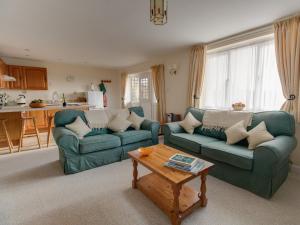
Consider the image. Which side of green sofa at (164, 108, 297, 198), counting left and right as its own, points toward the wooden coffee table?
front

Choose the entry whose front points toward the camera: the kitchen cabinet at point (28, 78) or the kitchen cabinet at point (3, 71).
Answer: the kitchen cabinet at point (28, 78)

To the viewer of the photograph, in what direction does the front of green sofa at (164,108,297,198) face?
facing the viewer and to the left of the viewer

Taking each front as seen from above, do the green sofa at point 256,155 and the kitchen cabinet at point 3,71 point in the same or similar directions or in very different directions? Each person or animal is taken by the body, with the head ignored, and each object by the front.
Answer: very different directions

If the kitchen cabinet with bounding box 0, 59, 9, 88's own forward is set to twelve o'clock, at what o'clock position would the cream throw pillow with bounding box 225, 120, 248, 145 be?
The cream throw pillow is roughly at 2 o'clock from the kitchen cabinet.

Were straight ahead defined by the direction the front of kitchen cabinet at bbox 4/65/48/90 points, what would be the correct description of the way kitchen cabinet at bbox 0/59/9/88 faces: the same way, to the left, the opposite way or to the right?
to the left

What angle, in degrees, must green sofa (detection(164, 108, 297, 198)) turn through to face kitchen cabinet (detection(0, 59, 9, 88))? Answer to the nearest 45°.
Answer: approximately 45° to its right

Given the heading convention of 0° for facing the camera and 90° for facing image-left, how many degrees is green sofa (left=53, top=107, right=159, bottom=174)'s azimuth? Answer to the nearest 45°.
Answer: approximately 315°

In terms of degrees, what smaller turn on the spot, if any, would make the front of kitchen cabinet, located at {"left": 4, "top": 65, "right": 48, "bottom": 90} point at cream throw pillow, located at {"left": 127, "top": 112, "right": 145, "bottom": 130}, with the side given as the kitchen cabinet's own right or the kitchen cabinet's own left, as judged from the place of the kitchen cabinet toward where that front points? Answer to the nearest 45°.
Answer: approximately 45° to the kitchen cabinet's own left

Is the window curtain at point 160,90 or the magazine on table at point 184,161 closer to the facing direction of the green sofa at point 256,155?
the magazine on table

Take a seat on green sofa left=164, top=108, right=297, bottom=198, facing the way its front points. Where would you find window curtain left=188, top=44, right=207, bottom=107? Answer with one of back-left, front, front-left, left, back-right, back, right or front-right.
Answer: right

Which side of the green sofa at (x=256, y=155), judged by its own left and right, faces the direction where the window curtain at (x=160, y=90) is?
right

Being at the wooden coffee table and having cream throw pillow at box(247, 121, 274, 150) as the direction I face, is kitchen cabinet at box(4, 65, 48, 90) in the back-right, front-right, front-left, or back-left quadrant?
back-left

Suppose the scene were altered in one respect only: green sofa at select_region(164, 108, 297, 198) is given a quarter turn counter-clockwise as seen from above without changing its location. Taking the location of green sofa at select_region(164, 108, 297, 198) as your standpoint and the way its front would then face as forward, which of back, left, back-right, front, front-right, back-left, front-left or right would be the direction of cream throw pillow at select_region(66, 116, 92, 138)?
back-right

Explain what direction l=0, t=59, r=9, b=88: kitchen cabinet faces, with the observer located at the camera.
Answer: facing to the right of the viewer

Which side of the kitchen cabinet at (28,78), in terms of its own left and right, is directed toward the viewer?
front

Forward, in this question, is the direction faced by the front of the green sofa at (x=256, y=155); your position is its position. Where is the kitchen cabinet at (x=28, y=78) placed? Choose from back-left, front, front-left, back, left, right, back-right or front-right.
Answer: front-right

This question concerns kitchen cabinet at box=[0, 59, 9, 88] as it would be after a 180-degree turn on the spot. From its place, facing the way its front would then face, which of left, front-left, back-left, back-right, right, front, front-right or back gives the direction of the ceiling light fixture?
left
